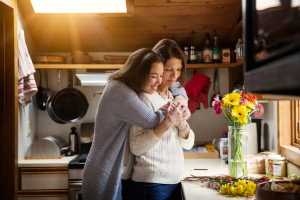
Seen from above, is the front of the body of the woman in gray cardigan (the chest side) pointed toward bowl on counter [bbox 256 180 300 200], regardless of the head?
no

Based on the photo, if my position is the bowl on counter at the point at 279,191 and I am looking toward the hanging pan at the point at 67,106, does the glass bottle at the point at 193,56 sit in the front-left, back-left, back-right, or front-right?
front-right

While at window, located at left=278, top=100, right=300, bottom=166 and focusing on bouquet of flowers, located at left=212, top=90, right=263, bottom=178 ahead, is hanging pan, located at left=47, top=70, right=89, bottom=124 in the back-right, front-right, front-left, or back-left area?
front-right

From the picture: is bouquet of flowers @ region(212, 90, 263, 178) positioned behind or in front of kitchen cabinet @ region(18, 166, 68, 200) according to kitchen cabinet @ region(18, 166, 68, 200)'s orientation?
in front

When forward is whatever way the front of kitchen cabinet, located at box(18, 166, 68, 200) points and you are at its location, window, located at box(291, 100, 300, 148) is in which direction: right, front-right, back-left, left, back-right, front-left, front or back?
front-left

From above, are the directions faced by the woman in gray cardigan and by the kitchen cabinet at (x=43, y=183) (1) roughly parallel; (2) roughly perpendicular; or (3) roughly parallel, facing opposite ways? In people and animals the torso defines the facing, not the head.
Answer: roughly perpendicular

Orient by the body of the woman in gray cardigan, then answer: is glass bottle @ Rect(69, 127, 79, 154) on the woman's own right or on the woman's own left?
on the woman's own left

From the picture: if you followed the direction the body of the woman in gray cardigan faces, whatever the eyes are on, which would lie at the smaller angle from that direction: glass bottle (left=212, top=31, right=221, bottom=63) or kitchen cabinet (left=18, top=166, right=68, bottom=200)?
the glass bottle

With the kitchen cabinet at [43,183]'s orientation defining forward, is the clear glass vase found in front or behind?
in front

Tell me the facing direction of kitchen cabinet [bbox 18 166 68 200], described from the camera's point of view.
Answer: facing the viewer

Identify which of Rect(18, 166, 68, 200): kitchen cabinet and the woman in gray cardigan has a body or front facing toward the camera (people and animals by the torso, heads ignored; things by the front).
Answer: the kitchen cabinet

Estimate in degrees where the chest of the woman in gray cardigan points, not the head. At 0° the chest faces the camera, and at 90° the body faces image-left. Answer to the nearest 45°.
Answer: approximately 270°

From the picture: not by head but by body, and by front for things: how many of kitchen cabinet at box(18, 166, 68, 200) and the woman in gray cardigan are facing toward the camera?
1
